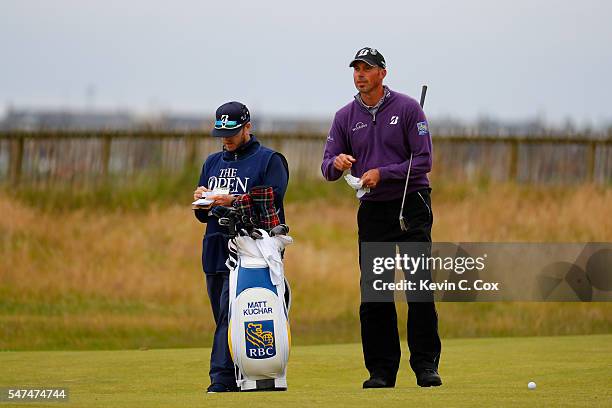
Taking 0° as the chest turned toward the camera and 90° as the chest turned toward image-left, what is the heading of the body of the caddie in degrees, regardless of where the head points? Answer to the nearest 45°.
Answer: approximately 45°

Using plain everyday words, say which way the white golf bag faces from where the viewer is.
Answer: facing the viewer

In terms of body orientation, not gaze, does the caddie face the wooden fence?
no

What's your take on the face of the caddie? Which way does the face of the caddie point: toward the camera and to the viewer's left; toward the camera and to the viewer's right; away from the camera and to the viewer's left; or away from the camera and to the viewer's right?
toward the camera and to the viewer's left

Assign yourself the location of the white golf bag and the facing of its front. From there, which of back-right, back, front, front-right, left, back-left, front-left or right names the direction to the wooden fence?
back

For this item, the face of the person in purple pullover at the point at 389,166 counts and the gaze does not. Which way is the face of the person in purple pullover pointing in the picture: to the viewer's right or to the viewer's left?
to the viewer's left
